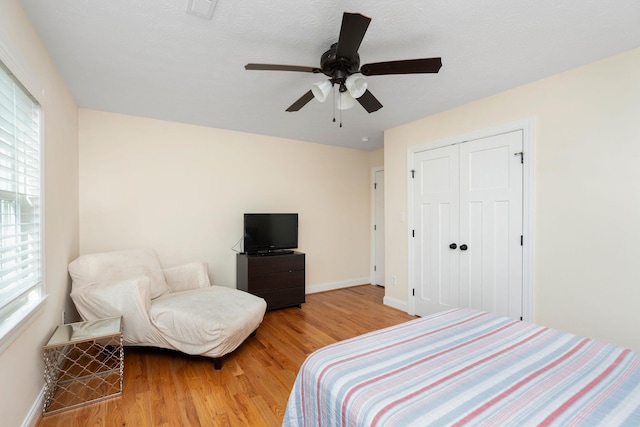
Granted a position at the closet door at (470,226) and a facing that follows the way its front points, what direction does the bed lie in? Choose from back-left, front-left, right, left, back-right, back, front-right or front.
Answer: front-left

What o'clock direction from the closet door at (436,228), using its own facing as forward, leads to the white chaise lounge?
The white chaise lounge is roughly at 12 o'clock from the closet door.

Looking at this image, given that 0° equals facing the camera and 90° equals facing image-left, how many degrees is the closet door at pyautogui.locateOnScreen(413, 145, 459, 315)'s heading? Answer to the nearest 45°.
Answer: approximately 45°

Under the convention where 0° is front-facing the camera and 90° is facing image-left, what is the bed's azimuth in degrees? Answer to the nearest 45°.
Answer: approximately 135°

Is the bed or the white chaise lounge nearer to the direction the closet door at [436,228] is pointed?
the white chaise lounge

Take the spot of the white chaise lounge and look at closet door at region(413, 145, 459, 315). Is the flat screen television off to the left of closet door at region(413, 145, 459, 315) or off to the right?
left

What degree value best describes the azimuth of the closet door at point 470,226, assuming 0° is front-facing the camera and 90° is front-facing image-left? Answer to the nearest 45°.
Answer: approximately 45°

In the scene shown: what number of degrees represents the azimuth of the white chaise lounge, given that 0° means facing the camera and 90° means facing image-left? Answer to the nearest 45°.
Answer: approximately 315°
